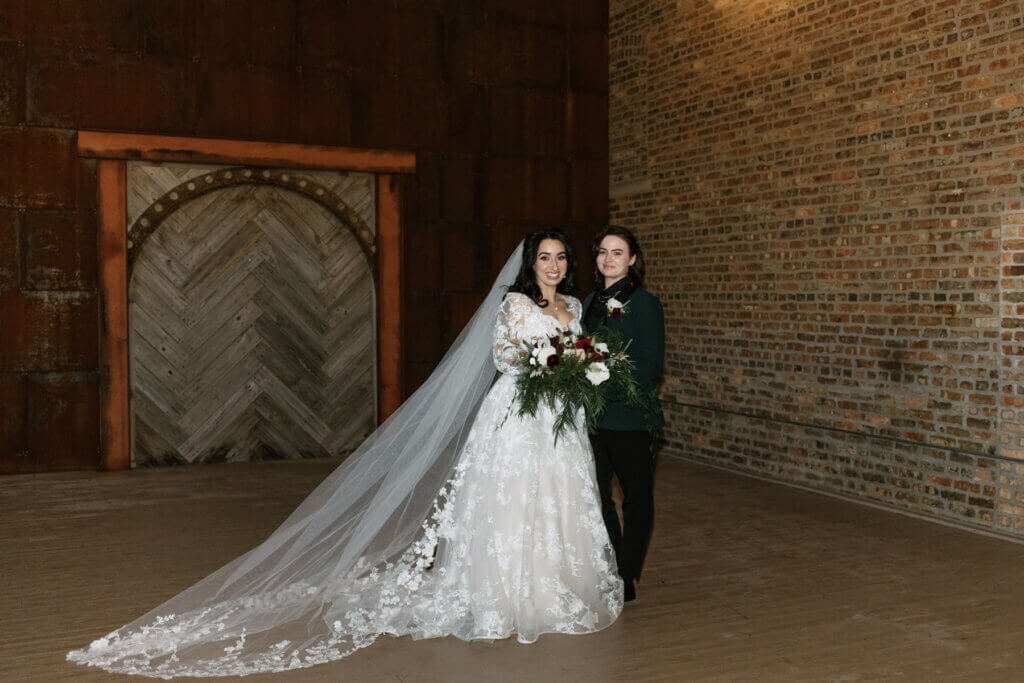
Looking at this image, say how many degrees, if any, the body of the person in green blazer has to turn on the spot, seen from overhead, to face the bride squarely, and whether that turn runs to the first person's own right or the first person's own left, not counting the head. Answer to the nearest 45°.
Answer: approximately 45° to the first person's own right

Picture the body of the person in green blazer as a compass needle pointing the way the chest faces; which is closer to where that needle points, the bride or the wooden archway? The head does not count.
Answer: the bride

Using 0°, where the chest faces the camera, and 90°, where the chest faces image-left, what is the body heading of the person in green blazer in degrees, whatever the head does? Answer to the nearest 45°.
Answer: approximately 45°

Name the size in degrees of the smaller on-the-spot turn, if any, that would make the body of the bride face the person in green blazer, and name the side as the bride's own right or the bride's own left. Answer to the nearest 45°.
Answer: approximately 45° to the bride's own left

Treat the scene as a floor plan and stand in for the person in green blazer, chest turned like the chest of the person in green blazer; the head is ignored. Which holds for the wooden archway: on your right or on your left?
on your right

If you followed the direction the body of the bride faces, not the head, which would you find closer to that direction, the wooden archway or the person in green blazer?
the person in green blazer

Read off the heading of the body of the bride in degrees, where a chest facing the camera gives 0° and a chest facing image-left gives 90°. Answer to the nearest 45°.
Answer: approximately 315°

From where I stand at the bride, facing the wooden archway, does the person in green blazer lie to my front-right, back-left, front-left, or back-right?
back-right

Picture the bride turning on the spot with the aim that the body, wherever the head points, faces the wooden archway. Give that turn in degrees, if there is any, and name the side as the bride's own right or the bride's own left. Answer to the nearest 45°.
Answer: approximately 180°
